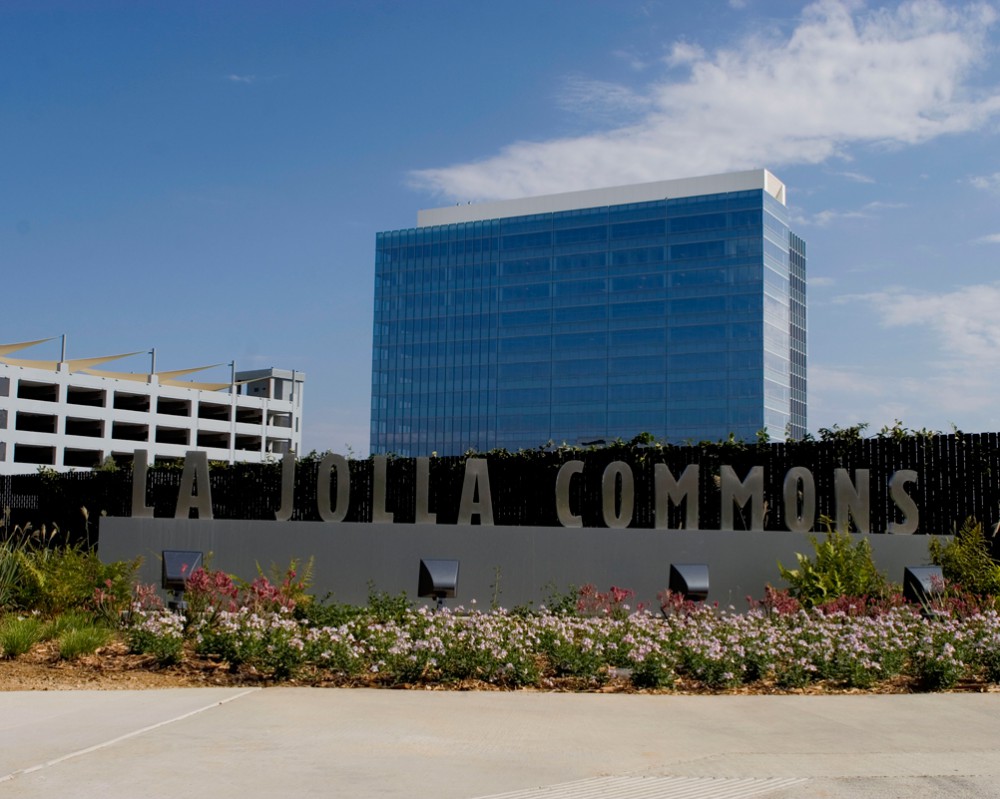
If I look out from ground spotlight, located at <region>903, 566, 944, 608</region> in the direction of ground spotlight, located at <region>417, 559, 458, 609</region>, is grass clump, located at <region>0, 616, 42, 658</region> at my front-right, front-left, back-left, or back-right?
front-left

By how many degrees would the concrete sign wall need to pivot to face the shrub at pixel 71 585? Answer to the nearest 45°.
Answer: approximately 45° to its right

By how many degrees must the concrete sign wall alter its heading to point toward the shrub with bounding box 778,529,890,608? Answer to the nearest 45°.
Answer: approximately 45° to its left

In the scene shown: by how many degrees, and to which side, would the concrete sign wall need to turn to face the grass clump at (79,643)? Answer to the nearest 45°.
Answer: approximately 45° to its right

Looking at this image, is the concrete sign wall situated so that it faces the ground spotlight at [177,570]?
no

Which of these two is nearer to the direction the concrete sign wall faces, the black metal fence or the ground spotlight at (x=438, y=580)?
the ground spotlight

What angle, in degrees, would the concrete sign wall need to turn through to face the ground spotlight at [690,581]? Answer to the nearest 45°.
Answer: approximately 45° to its left

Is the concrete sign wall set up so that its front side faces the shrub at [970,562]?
no

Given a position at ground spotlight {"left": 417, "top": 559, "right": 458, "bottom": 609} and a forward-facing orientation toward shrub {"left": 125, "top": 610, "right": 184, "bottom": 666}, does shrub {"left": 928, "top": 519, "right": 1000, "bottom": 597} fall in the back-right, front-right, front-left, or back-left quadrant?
back-left

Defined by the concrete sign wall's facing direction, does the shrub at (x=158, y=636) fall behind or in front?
in front

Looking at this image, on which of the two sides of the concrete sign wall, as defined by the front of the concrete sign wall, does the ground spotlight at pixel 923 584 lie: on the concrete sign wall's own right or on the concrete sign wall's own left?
on the concrete sign wall's own left

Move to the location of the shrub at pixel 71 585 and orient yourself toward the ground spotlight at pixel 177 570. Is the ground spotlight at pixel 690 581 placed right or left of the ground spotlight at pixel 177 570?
right

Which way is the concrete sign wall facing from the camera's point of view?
toward the camera
